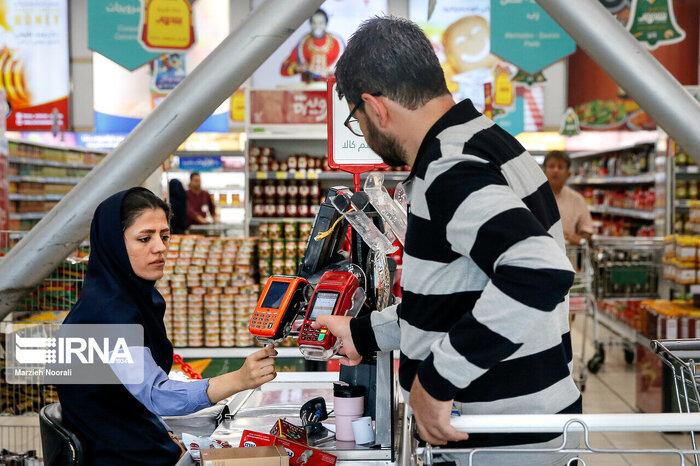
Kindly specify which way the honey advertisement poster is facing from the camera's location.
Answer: facing the viewer

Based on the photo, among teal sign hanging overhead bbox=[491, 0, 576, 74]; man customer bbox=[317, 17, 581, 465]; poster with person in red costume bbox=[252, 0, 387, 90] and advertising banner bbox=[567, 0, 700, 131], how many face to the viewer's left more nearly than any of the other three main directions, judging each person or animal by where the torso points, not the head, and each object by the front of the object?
1

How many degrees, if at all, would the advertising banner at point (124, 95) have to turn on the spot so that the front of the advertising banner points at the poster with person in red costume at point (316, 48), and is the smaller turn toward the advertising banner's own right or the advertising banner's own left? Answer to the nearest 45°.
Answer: approximately 45° to the advertising banner's own left

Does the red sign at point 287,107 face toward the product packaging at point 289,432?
yes

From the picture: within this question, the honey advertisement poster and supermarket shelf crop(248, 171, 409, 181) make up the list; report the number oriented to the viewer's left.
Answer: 0

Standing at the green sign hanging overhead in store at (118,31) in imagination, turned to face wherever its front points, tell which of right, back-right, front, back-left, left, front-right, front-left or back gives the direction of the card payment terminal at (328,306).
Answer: front

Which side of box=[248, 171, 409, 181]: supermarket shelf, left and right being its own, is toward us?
front

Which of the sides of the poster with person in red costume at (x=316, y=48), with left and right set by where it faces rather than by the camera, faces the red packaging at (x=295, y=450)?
front

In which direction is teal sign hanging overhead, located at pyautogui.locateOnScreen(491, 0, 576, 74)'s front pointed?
toward the camera

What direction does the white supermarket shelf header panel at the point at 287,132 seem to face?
toward the camera
